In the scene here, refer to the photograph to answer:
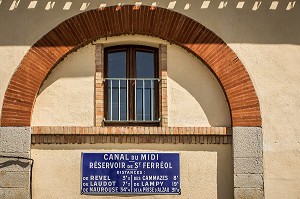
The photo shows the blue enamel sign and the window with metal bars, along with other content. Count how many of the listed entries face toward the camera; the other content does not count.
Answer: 2

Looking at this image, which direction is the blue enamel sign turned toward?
toward the camera

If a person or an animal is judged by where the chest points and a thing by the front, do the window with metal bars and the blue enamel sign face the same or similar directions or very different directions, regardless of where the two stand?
same or similar directions

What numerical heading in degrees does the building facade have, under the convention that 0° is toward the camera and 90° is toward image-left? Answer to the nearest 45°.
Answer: approximately 0°
